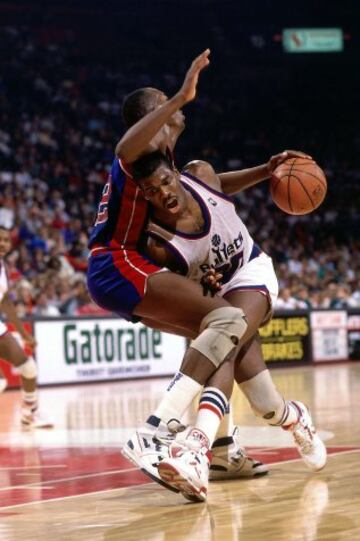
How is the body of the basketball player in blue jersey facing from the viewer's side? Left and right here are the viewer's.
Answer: facing to the right of the viewer

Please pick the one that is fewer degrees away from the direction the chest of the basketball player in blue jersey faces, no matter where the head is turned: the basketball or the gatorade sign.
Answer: the basketball

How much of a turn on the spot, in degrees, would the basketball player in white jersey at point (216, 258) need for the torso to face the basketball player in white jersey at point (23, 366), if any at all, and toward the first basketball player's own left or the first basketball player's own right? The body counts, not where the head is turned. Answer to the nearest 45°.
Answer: approximately 90° to the first basketball player's own right

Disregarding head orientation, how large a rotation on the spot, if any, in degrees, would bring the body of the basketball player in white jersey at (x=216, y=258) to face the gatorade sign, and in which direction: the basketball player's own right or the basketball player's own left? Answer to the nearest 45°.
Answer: approximately 135° to the basketball player's own right

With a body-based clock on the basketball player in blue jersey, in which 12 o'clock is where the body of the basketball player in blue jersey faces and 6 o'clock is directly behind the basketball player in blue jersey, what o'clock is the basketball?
The basketball is roughly at 11 o'clock from the basketball player in blue jersey.

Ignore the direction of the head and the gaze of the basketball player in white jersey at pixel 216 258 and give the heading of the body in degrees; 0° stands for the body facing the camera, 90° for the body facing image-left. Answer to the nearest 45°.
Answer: approximately 45°

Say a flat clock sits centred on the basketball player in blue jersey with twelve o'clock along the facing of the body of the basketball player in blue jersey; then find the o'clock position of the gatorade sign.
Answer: The gatorade sign is roughly at 9 o'clock from the basketball player in blue jersey.
